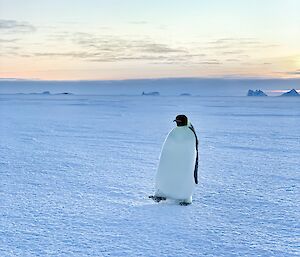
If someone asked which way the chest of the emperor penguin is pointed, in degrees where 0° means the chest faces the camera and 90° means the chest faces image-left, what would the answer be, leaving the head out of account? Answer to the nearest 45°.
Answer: approximately 45°
